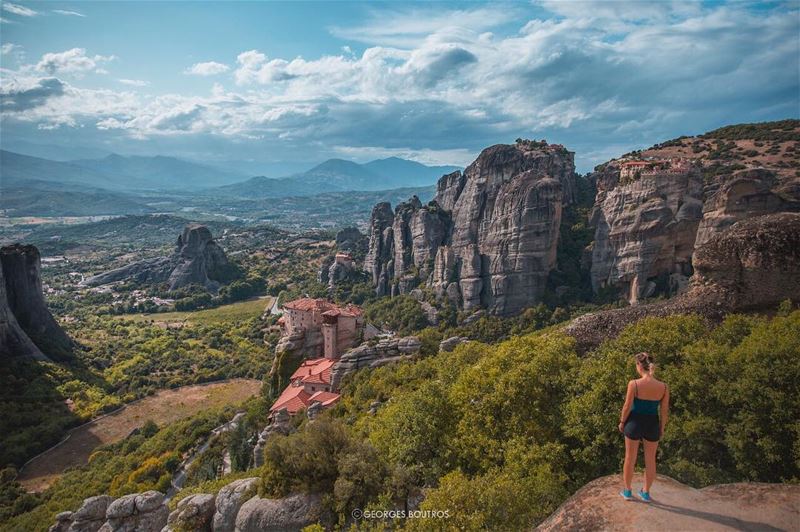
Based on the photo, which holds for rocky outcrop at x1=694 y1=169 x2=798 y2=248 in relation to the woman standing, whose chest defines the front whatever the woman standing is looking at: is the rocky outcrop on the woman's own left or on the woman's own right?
on the woman's own right

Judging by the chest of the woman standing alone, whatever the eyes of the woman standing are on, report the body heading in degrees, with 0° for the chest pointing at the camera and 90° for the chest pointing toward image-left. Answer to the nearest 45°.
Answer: approximately 135°
